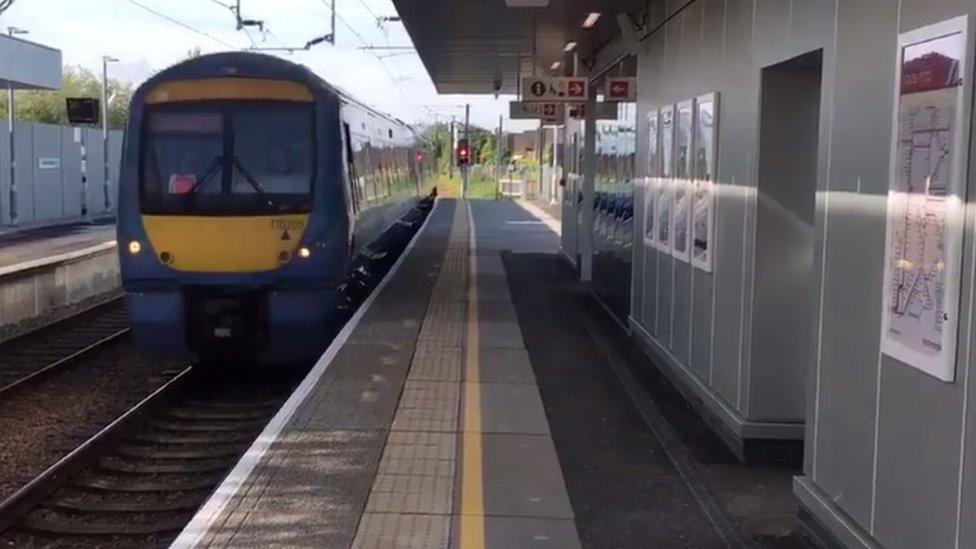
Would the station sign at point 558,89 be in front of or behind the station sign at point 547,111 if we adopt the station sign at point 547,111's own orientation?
in front

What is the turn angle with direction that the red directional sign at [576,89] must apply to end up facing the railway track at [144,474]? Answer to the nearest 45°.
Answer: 0° — it already faces it

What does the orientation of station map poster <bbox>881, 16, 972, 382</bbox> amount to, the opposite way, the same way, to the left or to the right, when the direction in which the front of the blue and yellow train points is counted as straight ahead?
to the right

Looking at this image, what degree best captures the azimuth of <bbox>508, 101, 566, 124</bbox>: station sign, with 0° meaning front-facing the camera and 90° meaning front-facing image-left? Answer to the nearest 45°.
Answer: approximately 0°

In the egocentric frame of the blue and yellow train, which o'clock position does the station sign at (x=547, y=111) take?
The station sign is roughly at 7 o'clock from the blue and yellow train.
